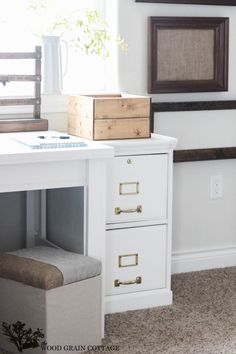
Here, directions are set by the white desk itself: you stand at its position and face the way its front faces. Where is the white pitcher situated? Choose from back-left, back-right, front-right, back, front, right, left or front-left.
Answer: back

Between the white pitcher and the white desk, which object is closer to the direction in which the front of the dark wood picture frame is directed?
the white desk

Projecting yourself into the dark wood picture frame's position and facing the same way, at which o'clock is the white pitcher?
The white pitcher is roughly at 2 o'clock from the dark wood picture frame.

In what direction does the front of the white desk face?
toward the camera

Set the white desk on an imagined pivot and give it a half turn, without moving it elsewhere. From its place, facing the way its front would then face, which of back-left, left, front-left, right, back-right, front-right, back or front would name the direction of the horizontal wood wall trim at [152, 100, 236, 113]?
front-right

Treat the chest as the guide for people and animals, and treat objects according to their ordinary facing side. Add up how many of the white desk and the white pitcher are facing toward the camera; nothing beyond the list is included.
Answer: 1

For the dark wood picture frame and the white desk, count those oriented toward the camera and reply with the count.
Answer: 2

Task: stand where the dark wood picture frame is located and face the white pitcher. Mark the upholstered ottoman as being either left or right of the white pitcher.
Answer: left

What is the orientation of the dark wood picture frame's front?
toward the camera
